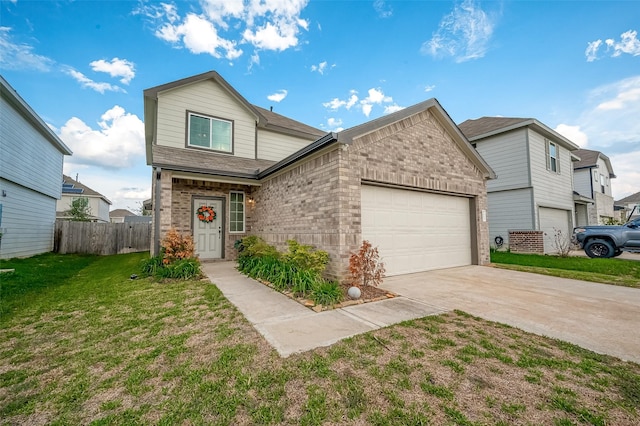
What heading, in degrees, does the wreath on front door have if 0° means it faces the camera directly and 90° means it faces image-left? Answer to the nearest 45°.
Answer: approximately 0°

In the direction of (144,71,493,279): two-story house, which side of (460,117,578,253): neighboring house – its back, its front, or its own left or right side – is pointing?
right

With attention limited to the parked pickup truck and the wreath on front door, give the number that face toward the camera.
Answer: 1

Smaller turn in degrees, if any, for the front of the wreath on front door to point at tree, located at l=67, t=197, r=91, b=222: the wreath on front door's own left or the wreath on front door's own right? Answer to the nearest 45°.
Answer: approximately 135° to the wreath on front door's own right

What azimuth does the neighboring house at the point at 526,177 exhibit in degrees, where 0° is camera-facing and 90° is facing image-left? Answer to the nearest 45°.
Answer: approximately 315°

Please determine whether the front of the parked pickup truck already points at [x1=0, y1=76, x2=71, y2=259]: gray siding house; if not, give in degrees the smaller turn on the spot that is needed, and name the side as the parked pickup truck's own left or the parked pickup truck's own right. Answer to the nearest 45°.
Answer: approximately 45° to the parked pickup truck's own left

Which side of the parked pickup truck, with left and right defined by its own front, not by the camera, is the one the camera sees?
left
